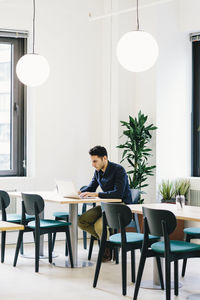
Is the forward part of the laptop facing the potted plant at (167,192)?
yes

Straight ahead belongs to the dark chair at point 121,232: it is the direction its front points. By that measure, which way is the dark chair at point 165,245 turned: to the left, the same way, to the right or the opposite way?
the same way

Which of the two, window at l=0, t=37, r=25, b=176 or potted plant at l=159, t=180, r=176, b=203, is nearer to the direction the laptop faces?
the potted plant

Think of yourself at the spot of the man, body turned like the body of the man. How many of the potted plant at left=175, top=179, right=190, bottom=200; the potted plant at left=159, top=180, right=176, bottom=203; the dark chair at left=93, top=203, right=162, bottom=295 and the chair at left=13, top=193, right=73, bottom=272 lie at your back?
2

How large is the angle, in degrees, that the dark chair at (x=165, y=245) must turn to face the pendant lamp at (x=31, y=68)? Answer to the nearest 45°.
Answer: approximately 90° to its left

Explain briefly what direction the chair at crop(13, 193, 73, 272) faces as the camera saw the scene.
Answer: facing away from the viewer and to the right of the viewer

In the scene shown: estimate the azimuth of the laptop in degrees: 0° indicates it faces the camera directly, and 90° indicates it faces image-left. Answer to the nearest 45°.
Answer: approximately 225°

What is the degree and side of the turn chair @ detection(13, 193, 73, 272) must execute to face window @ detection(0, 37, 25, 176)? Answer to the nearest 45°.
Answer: approximately 45° to its left

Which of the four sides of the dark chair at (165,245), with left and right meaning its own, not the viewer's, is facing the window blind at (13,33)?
left

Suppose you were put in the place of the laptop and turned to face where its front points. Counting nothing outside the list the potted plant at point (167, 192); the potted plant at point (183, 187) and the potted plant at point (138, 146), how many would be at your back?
0

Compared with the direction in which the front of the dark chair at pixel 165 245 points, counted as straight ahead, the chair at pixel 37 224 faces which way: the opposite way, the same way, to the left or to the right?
the same way

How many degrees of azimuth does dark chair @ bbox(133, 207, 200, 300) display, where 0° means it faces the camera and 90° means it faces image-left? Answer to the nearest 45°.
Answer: approximately 225°
